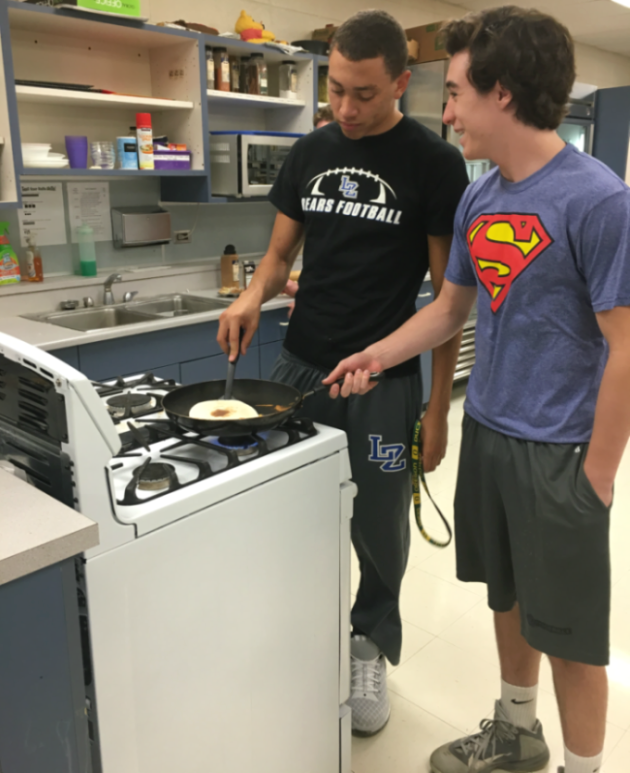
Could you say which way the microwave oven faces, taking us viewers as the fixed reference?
facing the viewer and to the right of the viewer

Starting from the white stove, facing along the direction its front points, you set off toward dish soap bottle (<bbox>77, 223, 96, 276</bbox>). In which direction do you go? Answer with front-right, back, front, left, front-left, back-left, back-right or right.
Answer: front-left

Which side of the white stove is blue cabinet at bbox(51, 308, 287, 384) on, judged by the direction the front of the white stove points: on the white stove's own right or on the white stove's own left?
on the white stove's own left

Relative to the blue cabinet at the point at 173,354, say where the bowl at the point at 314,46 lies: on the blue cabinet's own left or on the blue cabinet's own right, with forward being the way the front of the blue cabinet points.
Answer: on the blue cabinet's own left

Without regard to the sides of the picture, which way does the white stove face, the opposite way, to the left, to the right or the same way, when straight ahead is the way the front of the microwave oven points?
to the left

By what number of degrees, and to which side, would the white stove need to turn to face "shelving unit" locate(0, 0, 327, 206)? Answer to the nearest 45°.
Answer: approximately 45° to its left

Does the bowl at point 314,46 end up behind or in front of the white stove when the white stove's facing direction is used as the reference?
in front

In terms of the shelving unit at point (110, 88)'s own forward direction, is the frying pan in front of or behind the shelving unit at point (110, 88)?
in front

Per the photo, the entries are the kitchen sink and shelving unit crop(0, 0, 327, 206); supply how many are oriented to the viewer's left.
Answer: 0

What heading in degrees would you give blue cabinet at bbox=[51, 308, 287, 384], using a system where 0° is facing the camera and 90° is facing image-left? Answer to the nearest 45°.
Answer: approximately 315°

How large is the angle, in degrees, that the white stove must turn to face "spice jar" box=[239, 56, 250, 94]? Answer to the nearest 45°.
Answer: approximately 45° to its left

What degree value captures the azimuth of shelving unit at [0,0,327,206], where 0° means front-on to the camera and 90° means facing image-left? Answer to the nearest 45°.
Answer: approximately 315°
